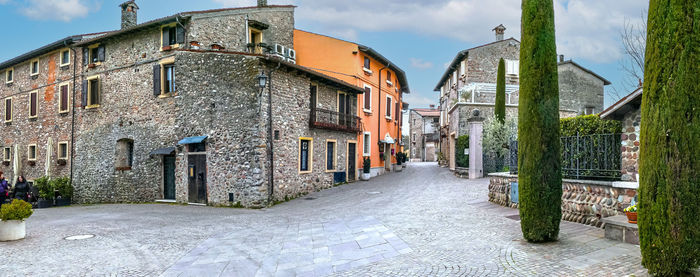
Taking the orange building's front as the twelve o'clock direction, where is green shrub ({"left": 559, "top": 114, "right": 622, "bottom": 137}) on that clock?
The green shrub is roughly at 1 o'clock from the orange building.

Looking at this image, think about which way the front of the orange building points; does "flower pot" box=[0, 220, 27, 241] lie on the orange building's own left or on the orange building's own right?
on the orange building's own right

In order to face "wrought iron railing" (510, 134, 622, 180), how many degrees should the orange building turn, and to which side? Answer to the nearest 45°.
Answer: approximately 45° to its right

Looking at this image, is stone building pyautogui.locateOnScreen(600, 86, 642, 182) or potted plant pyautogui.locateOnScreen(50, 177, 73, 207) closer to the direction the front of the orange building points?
the stone building

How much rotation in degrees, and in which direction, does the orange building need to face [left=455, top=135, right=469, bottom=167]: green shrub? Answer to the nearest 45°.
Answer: approximately 45° to its left

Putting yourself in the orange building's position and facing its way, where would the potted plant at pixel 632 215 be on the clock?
The potted plant is roughly at 1 o'clock from the orange building.

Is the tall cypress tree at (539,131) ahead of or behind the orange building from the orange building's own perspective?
ahead

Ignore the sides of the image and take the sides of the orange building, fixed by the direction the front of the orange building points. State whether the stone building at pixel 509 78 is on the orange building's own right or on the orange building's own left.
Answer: on the orange building's own left

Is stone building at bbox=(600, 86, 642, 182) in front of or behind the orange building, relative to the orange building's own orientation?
in front

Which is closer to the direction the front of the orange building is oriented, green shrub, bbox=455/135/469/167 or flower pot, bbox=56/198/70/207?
the green shrub

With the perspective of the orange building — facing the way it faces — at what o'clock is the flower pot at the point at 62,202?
The flower pot is roughly at 4 o'clock from the orange building.

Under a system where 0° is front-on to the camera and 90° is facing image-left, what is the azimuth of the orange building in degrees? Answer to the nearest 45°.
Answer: approximately 315°

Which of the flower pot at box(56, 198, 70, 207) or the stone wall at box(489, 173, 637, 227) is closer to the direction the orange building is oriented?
the stone wall
